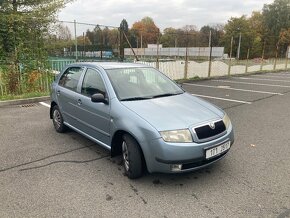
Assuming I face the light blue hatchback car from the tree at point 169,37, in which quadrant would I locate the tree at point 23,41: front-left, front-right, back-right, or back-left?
front-right

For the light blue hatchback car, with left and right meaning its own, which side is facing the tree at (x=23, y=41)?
back

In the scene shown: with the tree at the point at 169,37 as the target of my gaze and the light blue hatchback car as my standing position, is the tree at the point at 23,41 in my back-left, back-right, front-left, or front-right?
front-left

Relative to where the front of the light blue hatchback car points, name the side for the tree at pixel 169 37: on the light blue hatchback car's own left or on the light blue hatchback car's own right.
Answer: on the light blue hatchback car's own left

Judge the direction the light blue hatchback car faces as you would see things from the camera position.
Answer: facing the viewer and to the right of the viewer

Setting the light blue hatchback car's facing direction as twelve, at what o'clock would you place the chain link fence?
The chain link fence is roughly at 7 o'clock from the light blue hatchback car.
